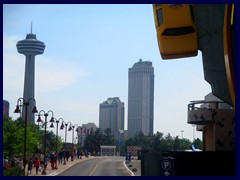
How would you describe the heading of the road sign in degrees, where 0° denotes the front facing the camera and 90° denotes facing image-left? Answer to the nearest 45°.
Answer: approximately 0°
